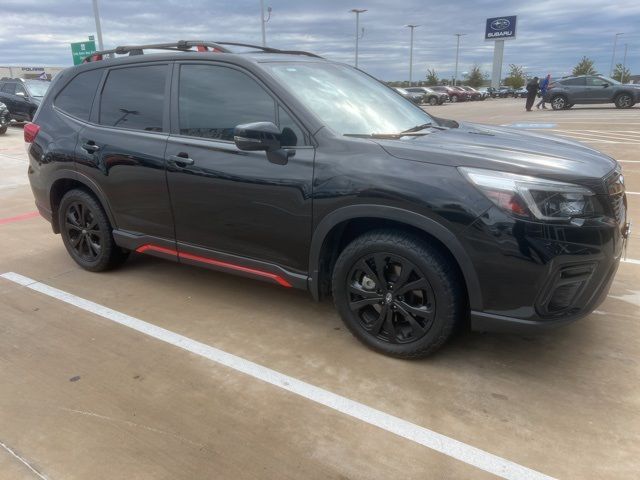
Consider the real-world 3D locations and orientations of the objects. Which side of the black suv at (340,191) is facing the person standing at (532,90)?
left

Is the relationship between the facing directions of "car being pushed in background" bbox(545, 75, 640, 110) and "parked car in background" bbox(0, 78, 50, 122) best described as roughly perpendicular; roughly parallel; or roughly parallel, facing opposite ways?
roughly parallel

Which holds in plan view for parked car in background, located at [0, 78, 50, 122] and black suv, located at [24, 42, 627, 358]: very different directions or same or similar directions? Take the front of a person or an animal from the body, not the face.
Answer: same or similar directions

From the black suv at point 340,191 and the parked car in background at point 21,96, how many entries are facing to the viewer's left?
0

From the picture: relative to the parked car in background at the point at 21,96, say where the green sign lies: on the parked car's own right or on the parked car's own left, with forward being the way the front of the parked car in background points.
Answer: on the parked car's own left

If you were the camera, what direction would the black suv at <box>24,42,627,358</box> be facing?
facing the viewer and to the right of the viewer

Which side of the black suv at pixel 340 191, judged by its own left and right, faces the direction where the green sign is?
back

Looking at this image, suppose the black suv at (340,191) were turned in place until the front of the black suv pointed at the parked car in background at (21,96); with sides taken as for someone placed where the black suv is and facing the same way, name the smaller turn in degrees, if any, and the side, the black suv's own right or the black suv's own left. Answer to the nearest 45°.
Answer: approximately 180°

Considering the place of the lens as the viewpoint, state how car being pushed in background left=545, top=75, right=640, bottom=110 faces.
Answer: facing to the right of the viewer

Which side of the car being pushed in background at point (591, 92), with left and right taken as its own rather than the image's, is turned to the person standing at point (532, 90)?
back

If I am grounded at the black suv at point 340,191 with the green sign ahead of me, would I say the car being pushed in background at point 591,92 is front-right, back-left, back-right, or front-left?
front-right

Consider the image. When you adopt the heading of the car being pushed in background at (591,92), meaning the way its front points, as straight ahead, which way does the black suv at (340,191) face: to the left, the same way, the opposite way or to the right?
the same way

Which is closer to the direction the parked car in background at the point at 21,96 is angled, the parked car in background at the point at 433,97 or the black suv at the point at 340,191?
the black suv

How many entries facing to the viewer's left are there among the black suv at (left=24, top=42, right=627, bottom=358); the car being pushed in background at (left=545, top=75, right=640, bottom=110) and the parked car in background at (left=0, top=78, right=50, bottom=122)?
0
